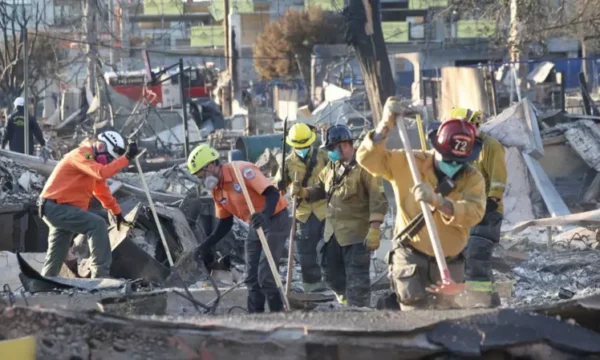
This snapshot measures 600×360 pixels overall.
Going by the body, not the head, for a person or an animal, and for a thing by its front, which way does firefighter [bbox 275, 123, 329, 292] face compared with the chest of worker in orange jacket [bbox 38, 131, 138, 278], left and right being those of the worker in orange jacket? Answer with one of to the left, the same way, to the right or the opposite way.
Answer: to the right

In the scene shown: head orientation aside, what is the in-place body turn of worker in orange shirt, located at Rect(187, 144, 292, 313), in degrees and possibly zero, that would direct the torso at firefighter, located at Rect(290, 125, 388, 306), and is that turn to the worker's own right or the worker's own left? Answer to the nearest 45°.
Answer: approximately 135° to the worker's own left

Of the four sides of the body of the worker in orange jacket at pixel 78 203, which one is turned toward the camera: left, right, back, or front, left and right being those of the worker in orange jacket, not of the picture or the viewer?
right

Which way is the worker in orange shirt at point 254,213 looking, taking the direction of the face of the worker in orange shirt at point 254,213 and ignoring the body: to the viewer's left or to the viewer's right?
to the viewer's left

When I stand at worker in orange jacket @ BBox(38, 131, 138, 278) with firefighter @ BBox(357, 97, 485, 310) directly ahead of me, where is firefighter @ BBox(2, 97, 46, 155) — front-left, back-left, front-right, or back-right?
back-left

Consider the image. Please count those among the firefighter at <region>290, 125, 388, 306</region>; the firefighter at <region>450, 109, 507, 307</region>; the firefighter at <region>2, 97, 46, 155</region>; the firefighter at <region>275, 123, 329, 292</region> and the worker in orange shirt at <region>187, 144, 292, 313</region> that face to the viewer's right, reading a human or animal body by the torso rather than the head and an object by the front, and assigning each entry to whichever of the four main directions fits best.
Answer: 0

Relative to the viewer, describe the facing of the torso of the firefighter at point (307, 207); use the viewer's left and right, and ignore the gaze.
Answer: facing the viewer

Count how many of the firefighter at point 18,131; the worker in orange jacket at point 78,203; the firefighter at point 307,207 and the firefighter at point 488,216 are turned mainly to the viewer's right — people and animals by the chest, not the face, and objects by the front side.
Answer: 1

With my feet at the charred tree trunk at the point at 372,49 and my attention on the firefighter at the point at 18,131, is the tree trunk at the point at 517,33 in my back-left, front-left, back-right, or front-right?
back-right

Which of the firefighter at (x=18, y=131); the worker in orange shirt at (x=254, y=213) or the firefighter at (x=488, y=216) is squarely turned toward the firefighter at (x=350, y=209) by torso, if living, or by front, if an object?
the firefighter at (x=488, y=216)

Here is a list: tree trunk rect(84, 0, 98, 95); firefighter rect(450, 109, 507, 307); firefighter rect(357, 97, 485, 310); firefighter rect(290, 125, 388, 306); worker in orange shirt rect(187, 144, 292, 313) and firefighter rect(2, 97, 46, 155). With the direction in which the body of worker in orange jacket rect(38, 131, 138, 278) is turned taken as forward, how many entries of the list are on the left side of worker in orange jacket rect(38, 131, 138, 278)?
2

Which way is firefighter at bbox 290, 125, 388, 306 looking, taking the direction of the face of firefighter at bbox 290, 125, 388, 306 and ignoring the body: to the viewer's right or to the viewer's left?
to the viewer's left

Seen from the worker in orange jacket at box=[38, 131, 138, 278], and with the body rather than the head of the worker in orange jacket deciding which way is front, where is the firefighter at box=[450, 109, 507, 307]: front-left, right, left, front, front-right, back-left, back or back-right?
front-right

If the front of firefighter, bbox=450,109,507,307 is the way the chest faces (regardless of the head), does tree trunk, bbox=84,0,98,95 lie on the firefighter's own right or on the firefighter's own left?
on the firefighter's own right

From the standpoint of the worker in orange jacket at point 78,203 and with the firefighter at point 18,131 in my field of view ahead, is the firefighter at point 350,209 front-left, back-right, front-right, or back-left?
back-right

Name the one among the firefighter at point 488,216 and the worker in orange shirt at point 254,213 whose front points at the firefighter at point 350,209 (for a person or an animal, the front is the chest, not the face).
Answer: the firefighter at point 488,216
